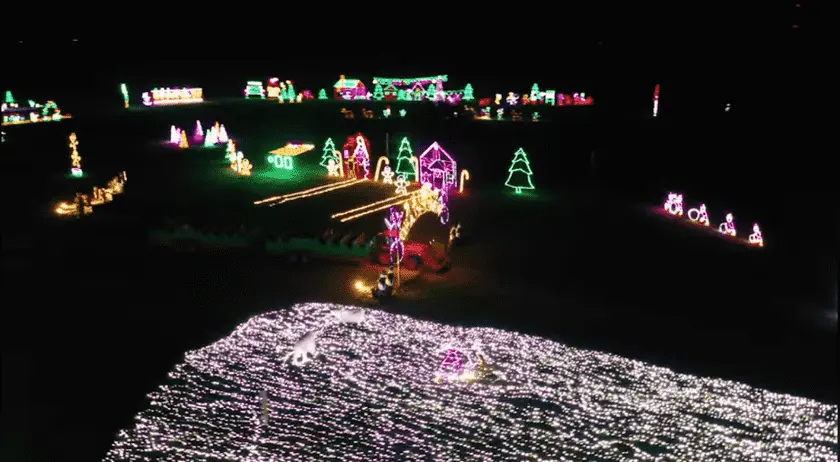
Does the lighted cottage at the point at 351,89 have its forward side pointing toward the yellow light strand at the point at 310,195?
yes

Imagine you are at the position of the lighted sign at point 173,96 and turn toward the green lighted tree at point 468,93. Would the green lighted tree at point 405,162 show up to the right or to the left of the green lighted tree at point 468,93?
right

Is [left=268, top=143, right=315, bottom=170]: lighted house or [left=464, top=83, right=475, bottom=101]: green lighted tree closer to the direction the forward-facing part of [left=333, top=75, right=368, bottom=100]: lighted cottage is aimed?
the lighted house

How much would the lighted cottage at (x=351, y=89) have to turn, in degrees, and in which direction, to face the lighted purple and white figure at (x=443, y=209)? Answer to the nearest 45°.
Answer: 0° — it already faces it

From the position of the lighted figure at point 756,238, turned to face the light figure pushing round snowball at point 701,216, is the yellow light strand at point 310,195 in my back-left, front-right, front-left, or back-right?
front-left

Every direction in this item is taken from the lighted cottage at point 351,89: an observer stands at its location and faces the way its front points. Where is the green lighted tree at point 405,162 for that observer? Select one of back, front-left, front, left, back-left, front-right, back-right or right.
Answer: front

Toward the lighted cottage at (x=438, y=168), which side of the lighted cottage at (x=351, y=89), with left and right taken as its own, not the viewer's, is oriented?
front

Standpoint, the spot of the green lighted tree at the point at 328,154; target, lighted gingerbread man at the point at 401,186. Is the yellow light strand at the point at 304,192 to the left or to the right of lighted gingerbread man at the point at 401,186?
right

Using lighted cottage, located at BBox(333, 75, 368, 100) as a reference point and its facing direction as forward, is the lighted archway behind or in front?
in front

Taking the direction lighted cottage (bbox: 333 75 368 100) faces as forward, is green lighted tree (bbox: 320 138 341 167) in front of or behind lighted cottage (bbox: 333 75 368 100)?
in front

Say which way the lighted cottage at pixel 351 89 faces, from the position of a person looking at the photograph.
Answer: facing the viewer

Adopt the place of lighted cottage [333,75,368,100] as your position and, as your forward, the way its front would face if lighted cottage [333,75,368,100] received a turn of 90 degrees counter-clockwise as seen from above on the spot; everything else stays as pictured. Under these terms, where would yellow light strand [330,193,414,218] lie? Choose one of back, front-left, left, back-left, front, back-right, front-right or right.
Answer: right

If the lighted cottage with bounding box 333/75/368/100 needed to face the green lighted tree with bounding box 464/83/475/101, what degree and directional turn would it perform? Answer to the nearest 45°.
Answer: approximately 90° to its left

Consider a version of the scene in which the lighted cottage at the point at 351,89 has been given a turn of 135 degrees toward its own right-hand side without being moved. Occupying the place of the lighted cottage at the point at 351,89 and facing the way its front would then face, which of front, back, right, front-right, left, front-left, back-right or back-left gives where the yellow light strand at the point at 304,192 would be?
back-left

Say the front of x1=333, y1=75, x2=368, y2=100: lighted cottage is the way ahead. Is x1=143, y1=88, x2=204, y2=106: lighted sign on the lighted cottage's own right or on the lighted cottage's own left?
on the lighted cottage's own right
